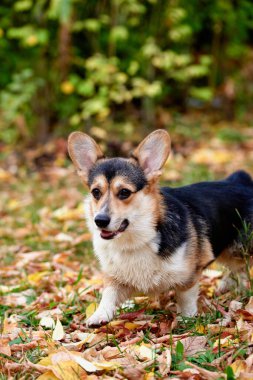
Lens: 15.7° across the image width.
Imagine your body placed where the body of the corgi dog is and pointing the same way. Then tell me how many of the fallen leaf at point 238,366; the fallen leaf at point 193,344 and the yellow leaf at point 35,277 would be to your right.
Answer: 1

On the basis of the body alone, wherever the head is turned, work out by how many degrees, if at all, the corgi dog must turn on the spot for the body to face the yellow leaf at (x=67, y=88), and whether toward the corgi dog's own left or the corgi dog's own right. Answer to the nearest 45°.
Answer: approximately 135° to the corgi dog's own right

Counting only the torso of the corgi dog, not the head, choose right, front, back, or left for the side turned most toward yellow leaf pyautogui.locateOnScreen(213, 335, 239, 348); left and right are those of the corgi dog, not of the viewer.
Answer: left

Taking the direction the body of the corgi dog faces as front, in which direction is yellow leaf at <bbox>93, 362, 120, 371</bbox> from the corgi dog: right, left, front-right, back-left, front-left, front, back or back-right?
front-left

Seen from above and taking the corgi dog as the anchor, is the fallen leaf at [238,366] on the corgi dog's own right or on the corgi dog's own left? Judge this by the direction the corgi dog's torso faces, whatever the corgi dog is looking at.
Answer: on the corgi dog's own left

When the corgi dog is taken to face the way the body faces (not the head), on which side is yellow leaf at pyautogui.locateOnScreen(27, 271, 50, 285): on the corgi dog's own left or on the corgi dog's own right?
on the corgi dog's own right

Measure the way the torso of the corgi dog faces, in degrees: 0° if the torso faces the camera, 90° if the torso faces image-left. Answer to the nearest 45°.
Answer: approximately 45°

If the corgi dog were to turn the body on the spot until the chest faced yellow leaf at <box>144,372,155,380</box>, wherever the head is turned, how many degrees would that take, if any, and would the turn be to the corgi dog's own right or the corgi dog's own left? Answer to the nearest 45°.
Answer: approximately 45° to the corgi dog's own left

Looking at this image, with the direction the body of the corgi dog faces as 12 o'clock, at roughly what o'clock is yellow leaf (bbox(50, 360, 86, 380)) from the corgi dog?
The yellow leaf is roughly at 11 o'clock from the corgi dog.
